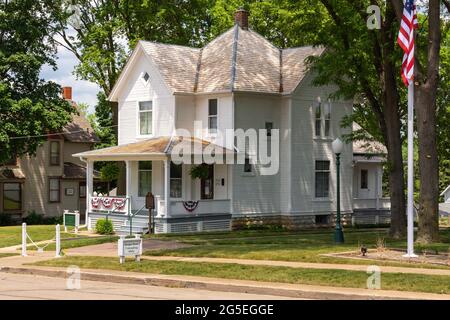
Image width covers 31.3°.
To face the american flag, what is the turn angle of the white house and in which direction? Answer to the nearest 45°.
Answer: approximately 45° to its left

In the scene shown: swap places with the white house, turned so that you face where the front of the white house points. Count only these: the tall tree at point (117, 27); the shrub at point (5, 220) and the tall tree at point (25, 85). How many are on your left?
0

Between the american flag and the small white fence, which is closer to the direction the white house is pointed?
the small white fence

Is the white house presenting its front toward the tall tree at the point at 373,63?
no

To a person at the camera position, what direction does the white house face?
facing the viewer and to the left of the viewer

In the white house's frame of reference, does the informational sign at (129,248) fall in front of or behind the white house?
in front

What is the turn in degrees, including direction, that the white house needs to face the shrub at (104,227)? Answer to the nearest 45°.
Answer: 0° — it already faces it

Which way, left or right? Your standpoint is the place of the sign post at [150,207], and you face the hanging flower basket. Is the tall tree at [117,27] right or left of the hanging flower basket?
left

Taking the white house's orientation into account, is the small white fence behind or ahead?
ahead

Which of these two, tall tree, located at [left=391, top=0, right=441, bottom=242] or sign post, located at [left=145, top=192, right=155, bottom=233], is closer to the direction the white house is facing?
the sign post

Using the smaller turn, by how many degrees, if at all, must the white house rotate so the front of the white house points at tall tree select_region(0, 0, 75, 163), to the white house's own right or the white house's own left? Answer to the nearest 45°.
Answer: approximately 90° to the white house's own right

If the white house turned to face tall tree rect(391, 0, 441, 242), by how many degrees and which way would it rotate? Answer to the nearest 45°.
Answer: approximately 90° to its left

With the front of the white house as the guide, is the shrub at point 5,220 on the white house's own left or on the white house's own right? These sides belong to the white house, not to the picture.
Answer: on the white house's own right

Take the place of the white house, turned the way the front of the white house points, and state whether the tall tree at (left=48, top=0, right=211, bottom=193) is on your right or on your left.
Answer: on your right
